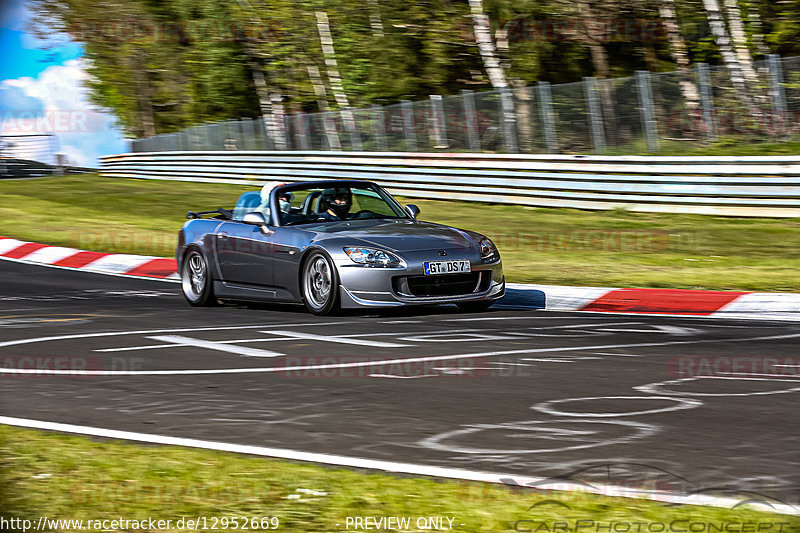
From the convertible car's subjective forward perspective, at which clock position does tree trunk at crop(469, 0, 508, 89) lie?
The tree trunk is roughly at 8 o'clock from the convertible car.

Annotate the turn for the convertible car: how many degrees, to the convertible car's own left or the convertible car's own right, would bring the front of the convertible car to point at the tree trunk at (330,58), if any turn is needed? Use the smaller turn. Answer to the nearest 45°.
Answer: approximately 135° to the convertible car's own left

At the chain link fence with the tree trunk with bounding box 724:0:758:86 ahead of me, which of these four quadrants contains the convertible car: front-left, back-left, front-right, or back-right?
back-right

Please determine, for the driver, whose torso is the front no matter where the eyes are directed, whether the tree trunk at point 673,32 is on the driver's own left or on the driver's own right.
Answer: on the driver's own left

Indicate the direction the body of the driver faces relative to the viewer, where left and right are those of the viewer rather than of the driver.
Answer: facing the viewer and to the right of the viewer

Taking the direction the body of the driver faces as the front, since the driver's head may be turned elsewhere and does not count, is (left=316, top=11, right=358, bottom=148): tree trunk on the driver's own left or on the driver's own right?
on the driver's own left

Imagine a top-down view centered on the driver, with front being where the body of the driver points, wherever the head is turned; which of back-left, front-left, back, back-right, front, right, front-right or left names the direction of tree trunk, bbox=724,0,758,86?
left

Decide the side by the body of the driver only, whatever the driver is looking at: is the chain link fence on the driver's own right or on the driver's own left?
on the driver's own left

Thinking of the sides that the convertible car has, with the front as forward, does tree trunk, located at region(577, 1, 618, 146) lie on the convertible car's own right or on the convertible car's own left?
on the convertible car's own left

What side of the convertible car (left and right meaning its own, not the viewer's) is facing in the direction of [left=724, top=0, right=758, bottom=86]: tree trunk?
left

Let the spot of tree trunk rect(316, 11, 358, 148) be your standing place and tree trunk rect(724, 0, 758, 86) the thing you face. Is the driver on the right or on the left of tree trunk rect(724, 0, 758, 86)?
right

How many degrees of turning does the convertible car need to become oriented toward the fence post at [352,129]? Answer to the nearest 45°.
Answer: approximately 135° to its left
